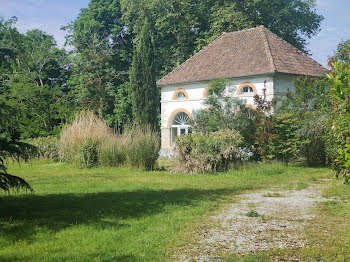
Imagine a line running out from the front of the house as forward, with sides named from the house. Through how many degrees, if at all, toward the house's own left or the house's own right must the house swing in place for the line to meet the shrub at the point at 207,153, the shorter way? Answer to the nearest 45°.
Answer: approximately 45° to the house's own left

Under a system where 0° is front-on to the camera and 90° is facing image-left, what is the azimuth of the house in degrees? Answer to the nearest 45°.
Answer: approximately 45°

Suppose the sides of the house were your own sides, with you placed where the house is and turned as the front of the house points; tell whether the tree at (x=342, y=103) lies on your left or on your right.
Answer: on your left

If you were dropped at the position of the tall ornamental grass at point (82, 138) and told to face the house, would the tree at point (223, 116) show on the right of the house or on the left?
right

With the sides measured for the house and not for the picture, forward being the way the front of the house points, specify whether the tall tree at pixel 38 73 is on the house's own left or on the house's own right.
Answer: on the house's own right

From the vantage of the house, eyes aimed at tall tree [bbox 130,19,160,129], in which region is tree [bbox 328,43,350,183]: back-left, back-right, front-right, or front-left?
back-left

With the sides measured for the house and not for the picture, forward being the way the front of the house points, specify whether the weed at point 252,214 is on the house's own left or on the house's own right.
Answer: on the house's own left

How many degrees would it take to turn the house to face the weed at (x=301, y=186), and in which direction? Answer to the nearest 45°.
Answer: approximately 45° to its left
